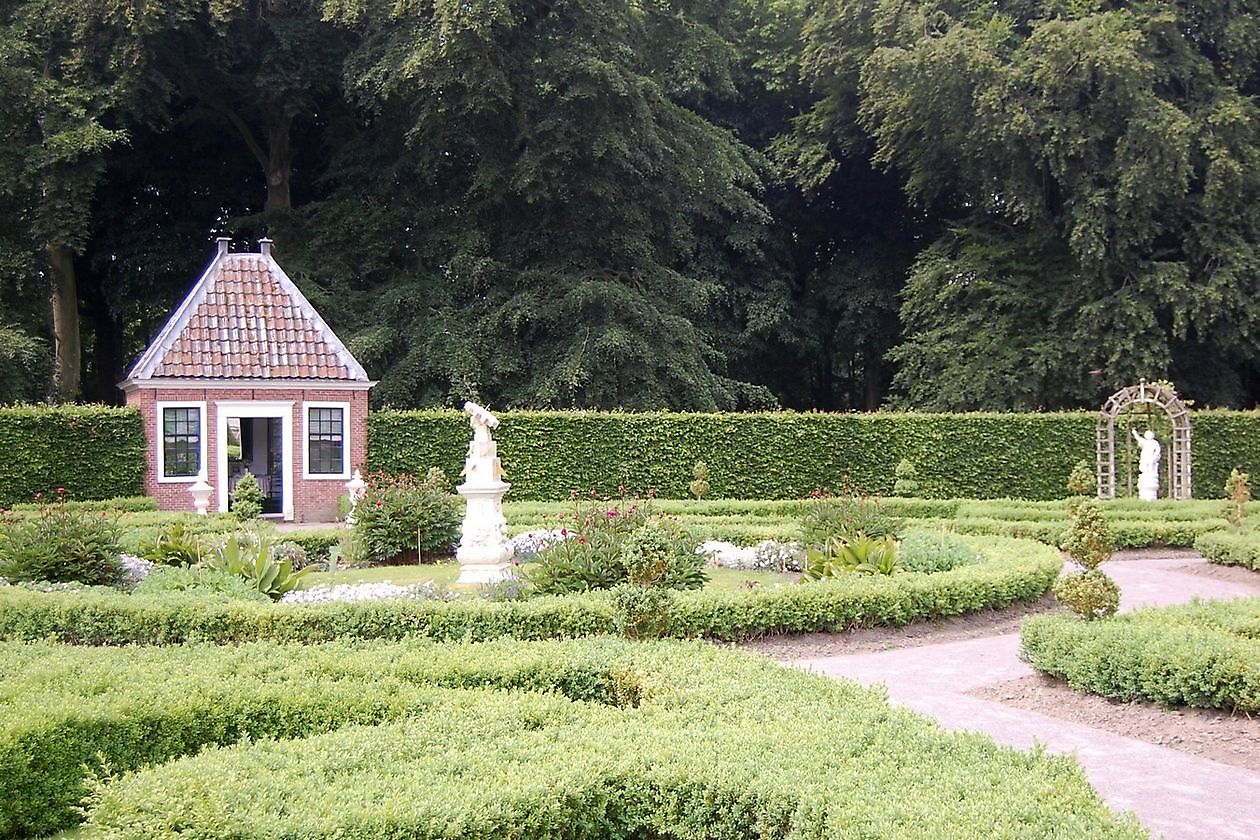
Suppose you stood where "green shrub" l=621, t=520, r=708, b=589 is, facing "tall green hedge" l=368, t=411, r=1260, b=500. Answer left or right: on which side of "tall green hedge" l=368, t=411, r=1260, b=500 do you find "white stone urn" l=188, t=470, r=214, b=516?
left

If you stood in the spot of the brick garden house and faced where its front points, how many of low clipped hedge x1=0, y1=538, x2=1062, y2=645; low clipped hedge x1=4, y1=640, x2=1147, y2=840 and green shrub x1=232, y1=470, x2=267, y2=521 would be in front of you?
3

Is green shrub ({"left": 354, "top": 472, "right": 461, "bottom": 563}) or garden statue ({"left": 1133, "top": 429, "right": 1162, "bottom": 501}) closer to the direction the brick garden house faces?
the green shrub

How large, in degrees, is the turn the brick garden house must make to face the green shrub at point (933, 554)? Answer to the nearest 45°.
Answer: approximately 45° to its left

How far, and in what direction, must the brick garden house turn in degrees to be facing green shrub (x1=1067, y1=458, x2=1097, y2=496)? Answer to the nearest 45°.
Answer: approximately 90° to its left

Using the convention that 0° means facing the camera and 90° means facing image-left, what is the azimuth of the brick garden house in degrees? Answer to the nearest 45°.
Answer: approximately 0°

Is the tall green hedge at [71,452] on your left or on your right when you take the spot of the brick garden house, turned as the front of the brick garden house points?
on your right

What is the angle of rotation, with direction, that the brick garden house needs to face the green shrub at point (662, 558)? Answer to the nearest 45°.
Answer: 0° — it already faces it

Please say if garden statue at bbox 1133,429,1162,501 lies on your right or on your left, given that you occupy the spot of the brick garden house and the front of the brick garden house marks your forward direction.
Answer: on your left

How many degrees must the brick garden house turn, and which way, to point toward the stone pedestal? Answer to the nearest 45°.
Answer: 0° — it already faces it

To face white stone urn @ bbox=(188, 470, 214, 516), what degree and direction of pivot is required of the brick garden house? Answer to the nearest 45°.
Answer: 0° — it already faces it

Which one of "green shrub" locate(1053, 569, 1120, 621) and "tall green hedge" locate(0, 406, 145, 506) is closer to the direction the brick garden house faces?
the green shrub

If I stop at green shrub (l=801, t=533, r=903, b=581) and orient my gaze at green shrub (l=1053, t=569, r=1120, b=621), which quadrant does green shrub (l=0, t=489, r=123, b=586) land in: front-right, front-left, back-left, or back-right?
back-right
